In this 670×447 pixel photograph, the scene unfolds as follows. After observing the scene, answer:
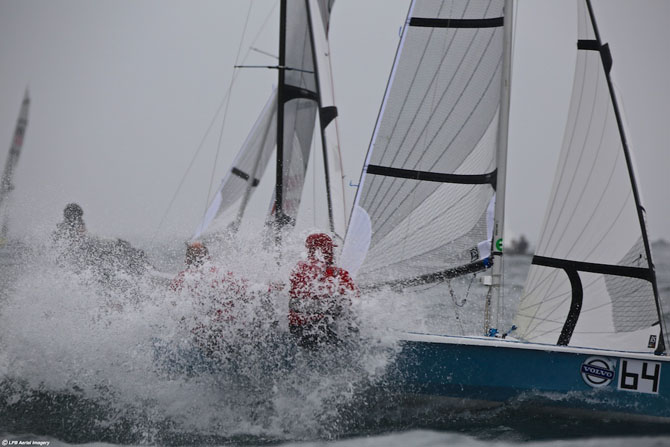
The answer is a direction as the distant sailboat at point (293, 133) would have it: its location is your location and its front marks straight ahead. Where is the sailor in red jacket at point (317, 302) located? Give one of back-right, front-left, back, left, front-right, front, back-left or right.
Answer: front-left

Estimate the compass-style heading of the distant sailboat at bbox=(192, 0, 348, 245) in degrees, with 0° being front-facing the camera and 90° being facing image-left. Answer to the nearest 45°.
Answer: approximately 45°

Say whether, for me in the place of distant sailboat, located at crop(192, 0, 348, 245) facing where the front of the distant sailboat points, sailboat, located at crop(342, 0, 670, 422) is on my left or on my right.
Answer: on my left

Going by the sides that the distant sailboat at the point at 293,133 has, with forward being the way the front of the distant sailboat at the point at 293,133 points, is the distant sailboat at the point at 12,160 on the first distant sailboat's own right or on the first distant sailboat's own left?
on the first distant sailboat's own right

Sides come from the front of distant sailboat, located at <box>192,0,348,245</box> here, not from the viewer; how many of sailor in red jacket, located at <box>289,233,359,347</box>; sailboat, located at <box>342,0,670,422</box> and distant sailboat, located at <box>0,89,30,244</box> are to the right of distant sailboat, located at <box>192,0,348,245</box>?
1

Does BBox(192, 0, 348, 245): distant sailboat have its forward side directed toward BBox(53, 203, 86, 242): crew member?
yes
